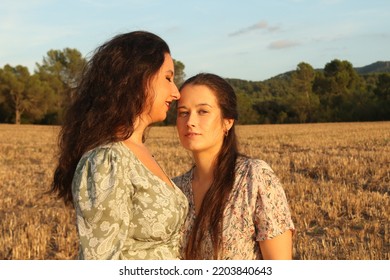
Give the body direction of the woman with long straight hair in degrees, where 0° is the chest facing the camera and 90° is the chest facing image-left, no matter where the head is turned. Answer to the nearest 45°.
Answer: approximately 45°

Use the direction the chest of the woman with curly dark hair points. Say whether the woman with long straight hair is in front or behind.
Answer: in front

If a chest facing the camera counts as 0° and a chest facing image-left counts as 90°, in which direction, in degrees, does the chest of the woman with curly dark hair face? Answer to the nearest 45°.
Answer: approximately 270°

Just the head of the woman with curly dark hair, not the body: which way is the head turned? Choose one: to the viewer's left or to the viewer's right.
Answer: to the viewer's right

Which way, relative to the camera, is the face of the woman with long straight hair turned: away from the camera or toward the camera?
toward the camera
